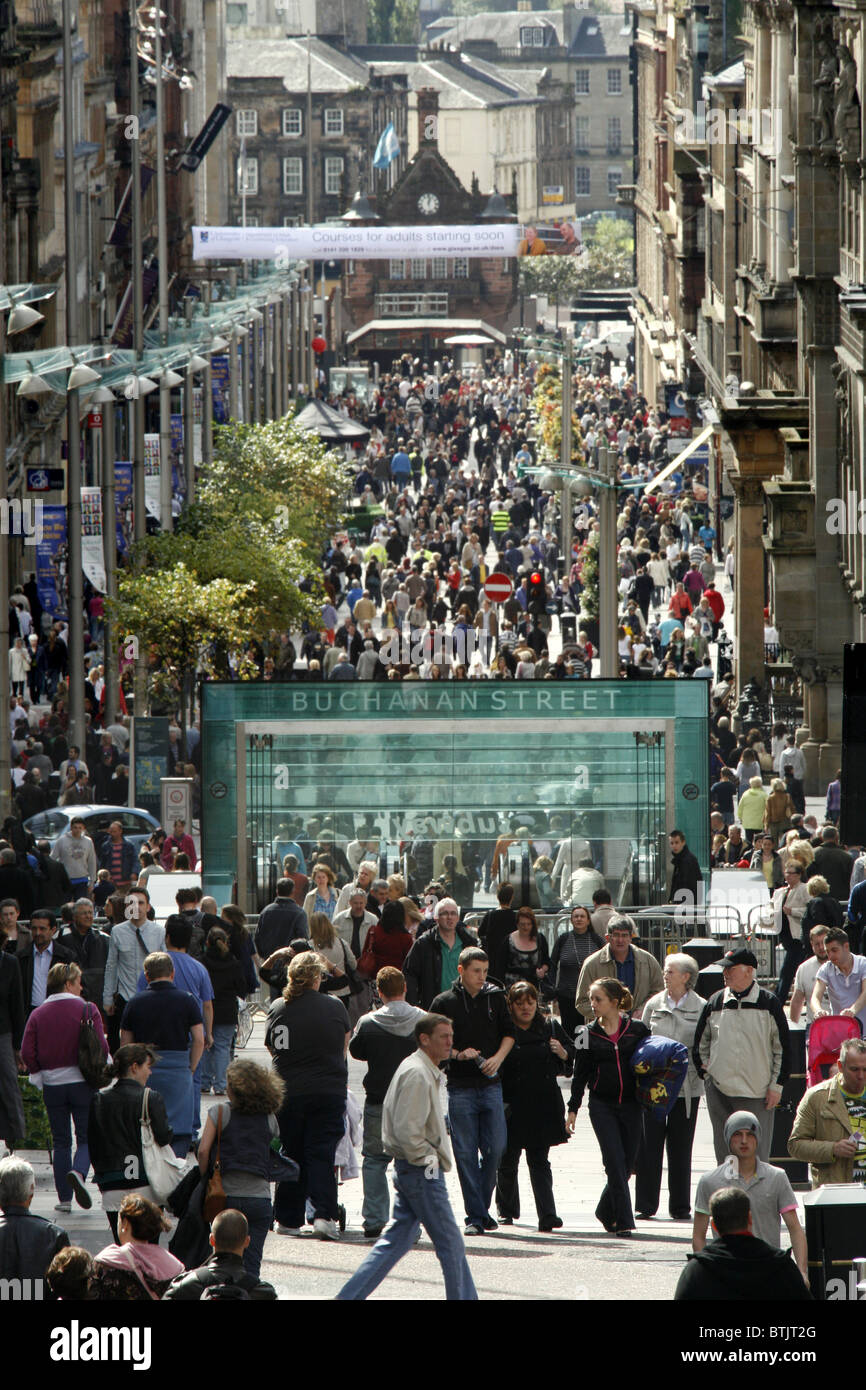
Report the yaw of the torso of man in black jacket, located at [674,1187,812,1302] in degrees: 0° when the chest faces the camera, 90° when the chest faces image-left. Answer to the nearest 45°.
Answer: approximately 180°

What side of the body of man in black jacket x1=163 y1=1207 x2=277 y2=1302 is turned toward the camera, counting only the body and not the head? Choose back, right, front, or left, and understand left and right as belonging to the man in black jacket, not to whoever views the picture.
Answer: back

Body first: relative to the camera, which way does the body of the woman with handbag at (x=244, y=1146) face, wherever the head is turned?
away from the camera

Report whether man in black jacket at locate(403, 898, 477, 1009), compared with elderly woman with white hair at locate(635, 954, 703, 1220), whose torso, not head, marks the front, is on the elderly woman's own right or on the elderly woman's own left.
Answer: on the elderly woman's own right
